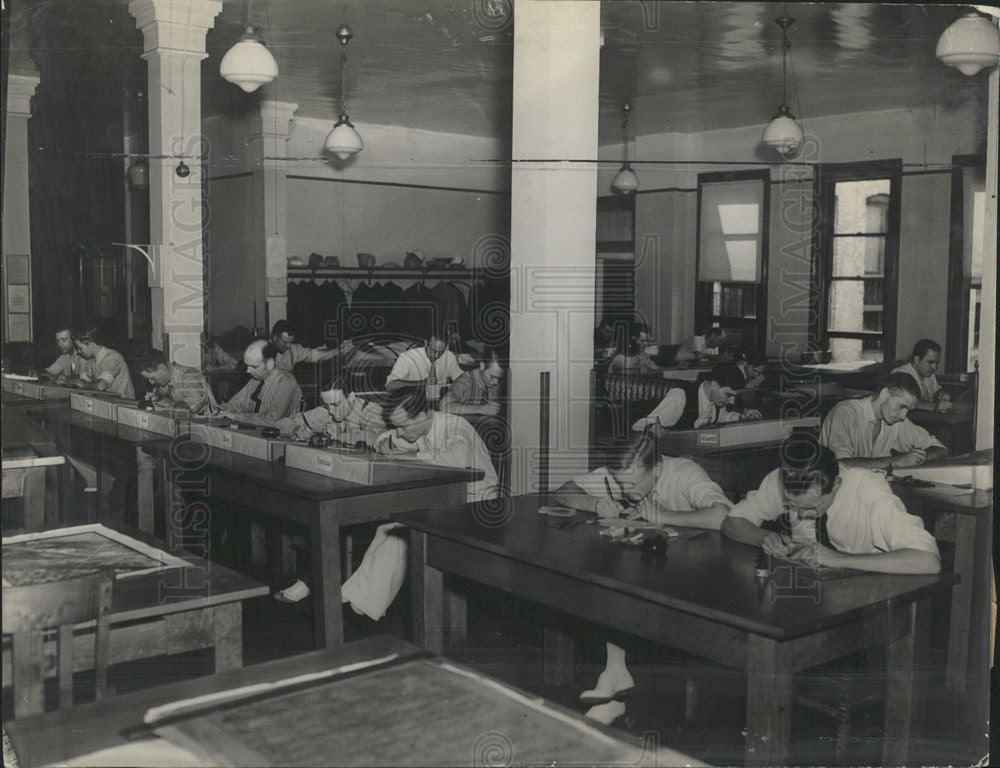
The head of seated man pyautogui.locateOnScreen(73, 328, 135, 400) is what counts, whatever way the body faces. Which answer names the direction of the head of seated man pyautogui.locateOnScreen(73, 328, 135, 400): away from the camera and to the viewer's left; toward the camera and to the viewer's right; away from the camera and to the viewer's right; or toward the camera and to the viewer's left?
toward the camera and to the viewer's left

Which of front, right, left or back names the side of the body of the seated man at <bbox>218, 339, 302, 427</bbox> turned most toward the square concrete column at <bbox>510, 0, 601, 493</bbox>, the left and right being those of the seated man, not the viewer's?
left

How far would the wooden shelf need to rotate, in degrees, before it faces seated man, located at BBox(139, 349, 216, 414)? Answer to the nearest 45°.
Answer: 0° — it already faces them

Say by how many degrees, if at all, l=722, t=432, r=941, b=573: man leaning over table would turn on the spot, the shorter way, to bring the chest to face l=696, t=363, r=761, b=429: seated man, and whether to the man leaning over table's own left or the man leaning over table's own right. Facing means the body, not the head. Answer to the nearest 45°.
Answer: approximately 135° to the man leaning over table's own right

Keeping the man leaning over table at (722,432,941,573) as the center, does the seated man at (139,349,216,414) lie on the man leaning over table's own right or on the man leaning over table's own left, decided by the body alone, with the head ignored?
on the man leaning over table's own right

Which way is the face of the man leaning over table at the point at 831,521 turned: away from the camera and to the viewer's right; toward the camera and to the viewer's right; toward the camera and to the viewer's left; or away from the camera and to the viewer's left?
toward the camera and to the viewer's left

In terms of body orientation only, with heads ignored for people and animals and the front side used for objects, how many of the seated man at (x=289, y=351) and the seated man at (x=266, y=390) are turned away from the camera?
0

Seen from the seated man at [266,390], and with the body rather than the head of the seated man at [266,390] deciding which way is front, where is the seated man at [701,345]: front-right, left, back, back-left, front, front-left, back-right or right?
back

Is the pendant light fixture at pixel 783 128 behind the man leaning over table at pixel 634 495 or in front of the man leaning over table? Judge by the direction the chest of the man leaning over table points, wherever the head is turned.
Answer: behind

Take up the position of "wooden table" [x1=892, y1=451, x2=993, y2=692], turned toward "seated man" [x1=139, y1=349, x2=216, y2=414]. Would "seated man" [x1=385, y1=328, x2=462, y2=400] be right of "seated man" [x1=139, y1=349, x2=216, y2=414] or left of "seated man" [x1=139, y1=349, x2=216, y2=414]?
right
